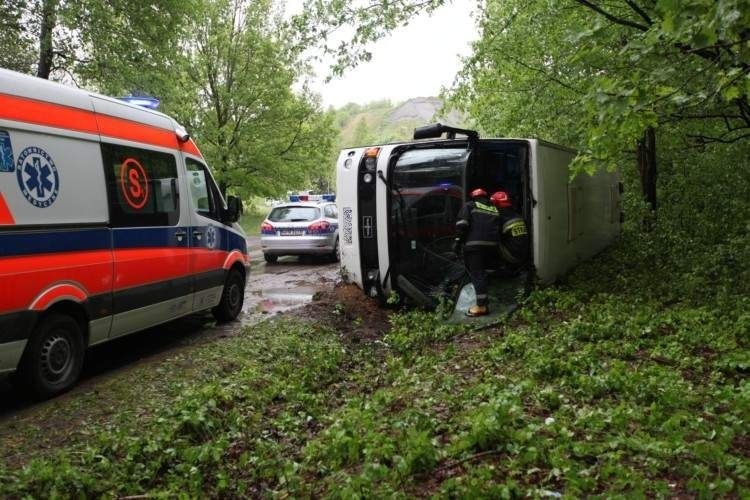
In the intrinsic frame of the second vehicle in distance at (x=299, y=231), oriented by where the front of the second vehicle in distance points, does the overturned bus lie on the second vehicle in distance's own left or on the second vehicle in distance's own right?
on the second vehicle in distance's own right

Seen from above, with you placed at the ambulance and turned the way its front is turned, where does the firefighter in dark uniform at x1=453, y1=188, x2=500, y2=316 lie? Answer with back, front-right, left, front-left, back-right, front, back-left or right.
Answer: front-right

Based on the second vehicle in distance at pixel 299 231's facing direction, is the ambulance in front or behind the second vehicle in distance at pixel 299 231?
behind

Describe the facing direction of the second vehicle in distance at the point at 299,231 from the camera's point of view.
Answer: facing away from the viewer and to the right of the viewer

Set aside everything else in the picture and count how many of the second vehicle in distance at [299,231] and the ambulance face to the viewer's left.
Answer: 0

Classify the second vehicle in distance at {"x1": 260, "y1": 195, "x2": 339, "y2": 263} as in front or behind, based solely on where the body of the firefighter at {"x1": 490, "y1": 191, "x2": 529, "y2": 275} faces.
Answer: in front

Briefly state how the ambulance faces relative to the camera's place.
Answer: facing away from the viewer and to the right of the viewer

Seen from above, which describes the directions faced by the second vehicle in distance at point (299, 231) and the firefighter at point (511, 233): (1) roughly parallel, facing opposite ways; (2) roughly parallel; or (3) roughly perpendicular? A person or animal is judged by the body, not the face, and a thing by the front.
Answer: roughly parallel

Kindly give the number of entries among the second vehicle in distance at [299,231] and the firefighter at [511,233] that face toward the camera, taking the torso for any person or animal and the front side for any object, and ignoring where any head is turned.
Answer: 0

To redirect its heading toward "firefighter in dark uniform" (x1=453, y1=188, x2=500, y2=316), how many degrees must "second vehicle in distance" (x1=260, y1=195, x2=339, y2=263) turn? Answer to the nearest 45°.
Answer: approximately 135° to its right

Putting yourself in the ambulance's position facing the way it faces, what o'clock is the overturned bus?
The overturned bus is roughly at 1 o'clock from the ambulance.
